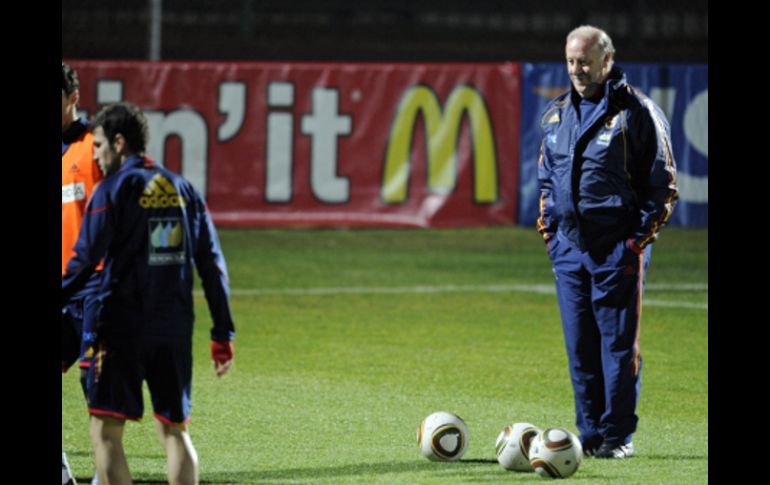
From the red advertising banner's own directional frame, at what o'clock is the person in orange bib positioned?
The person in orange bib is roughly at 12 o'clock from the red advertising banner.

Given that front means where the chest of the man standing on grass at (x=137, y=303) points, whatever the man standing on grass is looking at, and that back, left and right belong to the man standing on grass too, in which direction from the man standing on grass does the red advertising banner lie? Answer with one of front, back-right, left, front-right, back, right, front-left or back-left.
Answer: front-right

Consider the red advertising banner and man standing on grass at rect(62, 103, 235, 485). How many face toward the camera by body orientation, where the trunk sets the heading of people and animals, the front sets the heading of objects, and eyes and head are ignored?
1

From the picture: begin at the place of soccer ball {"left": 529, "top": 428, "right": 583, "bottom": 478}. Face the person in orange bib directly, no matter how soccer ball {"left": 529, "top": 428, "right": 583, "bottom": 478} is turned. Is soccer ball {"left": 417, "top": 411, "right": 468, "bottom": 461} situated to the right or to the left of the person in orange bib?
right

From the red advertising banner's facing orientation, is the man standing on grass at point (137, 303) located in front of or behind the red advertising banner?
in front

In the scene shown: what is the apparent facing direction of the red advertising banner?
toward the camera

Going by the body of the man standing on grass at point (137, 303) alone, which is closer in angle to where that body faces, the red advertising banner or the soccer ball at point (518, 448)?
the red advertising banner

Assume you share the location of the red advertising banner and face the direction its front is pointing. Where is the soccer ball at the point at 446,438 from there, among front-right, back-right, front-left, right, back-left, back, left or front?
front

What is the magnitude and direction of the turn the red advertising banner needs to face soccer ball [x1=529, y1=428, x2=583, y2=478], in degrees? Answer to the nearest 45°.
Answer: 0° — it already faces it

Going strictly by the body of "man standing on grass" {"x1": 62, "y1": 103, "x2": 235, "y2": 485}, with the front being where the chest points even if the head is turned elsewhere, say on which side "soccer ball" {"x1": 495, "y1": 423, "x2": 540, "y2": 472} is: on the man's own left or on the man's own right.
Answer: on the man's own right

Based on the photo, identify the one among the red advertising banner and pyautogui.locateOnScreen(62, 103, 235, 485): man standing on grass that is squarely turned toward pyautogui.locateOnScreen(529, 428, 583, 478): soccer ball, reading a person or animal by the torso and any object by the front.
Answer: the red advertising banner

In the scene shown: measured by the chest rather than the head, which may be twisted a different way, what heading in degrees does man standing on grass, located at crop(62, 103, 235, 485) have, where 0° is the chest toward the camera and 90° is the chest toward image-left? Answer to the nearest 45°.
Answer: approximately 135°

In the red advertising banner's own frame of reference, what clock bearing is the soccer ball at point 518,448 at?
The soccer ball is roughly at 12 o'clock from the red advertising banner.
